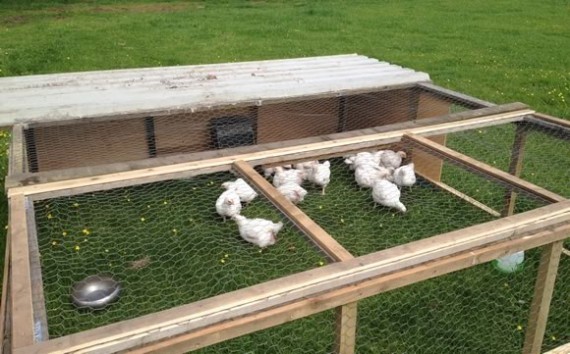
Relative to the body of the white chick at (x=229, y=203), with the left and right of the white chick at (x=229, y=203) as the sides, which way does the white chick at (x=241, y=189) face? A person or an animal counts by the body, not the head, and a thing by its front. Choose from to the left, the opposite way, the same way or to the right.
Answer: to the right

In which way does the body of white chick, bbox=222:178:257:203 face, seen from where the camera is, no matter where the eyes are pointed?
to the viewer's left

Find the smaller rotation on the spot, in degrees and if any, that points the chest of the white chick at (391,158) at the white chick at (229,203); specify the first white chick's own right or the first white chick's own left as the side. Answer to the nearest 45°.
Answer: approximately 135° to the first white chick's own right

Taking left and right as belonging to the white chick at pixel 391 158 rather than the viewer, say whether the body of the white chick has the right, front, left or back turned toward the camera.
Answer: right

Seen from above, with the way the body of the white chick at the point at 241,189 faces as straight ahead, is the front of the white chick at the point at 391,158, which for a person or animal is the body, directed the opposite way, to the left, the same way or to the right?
the opposite way

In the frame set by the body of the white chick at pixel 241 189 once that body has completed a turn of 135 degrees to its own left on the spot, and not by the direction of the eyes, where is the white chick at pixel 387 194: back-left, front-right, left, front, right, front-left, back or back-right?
front-left

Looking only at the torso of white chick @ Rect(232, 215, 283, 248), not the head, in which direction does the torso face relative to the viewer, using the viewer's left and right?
facing to the left of the viewer

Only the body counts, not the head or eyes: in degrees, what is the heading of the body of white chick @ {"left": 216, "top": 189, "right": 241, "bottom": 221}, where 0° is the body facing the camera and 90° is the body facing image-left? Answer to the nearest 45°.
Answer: approximately 0°

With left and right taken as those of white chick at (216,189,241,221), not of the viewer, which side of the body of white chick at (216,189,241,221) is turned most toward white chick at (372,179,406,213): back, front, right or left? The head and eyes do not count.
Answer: left
